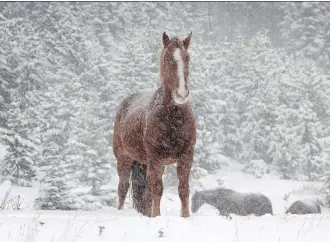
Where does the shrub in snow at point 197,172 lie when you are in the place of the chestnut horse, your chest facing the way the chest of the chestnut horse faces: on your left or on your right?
on your left

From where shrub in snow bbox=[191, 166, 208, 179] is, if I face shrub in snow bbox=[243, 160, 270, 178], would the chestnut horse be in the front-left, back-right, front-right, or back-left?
back-right

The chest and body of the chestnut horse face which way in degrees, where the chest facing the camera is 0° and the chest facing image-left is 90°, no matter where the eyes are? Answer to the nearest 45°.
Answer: approximately 315°

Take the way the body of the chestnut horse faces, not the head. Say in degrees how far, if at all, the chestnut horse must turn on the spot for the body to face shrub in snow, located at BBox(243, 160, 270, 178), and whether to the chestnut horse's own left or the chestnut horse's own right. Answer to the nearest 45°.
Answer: approximately 135° to the chestnut horse's own left
